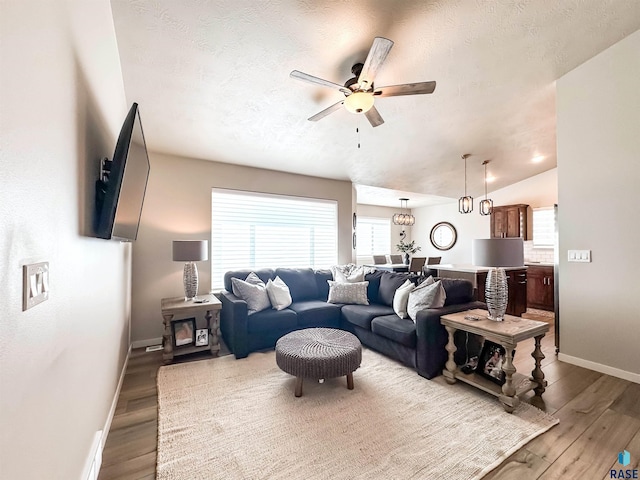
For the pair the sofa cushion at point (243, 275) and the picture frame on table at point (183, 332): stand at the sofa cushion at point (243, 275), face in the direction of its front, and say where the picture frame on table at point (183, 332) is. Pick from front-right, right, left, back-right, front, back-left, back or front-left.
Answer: front-right

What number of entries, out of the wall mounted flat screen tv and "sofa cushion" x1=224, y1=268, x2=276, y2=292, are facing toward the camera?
1

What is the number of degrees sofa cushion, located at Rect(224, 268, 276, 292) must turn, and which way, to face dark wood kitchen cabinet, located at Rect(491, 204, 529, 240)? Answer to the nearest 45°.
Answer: approximately 90° to its left

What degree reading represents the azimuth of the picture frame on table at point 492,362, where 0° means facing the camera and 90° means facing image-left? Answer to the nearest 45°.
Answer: approximately 45°

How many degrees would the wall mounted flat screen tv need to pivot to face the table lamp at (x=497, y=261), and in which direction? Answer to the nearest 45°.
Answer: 0° — it already faces it

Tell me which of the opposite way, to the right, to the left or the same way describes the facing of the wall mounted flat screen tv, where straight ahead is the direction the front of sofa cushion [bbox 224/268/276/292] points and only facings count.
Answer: to the left

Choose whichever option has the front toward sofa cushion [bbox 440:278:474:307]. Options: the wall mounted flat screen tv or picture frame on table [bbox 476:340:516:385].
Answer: the wall mounted flat screen tv

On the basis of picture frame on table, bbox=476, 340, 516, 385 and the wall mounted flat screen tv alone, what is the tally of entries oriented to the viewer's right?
1

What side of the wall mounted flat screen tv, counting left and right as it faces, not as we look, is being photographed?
right

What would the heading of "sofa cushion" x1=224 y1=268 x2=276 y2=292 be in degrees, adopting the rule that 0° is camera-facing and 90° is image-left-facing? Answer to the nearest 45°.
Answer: approximately 0°
